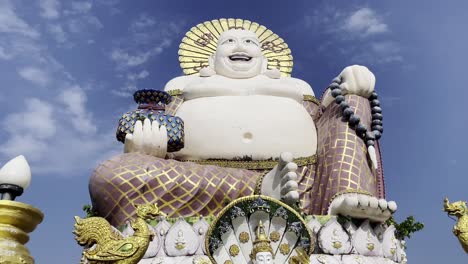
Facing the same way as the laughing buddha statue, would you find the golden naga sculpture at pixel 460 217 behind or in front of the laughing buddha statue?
in front

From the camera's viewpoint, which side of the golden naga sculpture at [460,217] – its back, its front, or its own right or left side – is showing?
left

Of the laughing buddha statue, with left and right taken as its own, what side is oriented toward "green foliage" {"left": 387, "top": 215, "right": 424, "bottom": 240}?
left

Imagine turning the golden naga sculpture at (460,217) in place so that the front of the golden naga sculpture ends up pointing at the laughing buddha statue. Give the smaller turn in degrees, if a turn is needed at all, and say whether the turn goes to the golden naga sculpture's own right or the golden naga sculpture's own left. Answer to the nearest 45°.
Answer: approximately 45° to the golden naga sculpture's own right

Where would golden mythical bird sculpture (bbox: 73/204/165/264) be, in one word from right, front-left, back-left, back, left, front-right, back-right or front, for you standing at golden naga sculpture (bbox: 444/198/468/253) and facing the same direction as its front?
front-left
